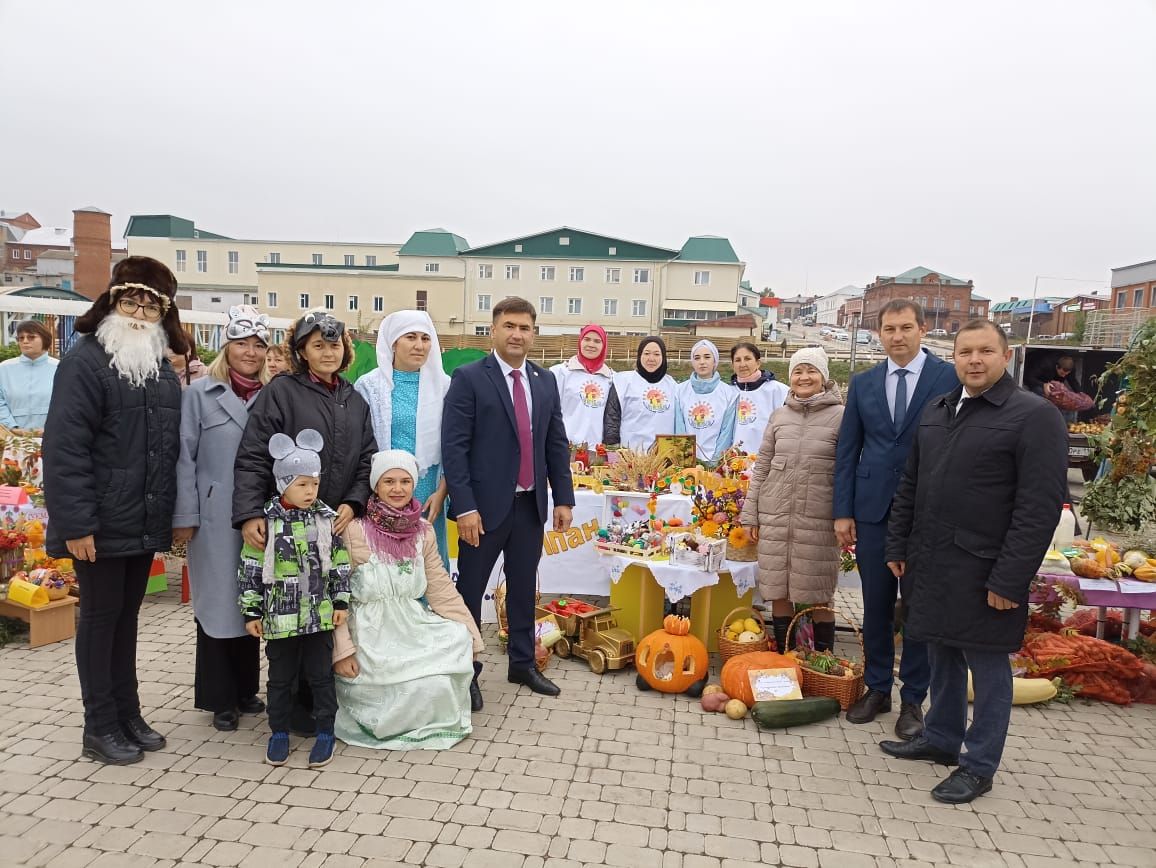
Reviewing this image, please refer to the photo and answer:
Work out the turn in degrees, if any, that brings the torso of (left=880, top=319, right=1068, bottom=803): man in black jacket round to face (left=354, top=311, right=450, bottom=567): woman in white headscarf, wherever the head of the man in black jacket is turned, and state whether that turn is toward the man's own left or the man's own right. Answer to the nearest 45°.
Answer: approximately 45° to the man's own right

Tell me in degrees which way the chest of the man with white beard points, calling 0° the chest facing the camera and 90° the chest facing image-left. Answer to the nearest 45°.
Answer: approximately 315°

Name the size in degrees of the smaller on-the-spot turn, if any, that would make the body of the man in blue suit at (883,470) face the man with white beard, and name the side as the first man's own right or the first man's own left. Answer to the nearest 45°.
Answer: approximately 45° to the first man's own right

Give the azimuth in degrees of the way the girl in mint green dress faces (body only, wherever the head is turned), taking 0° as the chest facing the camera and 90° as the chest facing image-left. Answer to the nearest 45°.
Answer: approximately 0°

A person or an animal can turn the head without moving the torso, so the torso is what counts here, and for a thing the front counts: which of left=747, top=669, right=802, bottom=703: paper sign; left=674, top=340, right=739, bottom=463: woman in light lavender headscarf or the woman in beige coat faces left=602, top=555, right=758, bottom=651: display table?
the woman in light lavender headscarf

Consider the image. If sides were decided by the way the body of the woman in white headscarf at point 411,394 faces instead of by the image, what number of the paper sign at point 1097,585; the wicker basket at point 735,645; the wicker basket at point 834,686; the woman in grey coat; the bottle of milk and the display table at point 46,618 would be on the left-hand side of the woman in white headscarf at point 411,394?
4

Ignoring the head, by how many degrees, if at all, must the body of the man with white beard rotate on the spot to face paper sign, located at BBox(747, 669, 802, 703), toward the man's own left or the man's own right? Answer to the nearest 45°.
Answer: approximately 45° to the man's own left

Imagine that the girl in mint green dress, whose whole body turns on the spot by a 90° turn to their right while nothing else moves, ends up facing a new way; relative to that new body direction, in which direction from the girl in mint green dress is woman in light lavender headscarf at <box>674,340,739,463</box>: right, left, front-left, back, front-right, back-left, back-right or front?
back-right

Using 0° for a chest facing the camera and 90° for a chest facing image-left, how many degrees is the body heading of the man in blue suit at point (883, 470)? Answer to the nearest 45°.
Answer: approximately 0°
